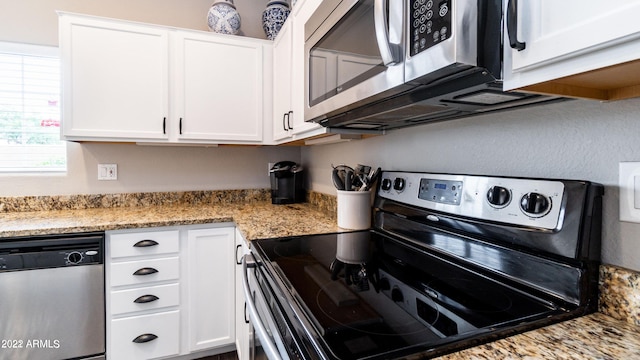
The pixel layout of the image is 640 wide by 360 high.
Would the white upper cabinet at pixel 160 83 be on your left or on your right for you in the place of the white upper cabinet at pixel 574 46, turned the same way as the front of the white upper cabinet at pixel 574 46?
on your right

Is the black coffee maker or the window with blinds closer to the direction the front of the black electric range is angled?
the window with blinds

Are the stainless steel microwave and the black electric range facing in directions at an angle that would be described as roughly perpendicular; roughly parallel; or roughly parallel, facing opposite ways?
roughly parallel

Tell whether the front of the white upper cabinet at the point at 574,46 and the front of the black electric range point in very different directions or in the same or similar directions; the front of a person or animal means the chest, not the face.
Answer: same or similar directions

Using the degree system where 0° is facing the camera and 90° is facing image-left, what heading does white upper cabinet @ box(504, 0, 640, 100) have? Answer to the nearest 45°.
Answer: approximately 45°

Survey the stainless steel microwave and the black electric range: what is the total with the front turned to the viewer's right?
0

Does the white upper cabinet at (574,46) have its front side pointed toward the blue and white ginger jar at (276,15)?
no

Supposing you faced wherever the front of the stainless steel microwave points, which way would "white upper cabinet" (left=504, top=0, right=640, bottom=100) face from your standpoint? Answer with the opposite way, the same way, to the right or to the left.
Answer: the same way

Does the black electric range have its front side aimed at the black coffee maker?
no

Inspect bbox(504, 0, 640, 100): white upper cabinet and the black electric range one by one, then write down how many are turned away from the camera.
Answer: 0
